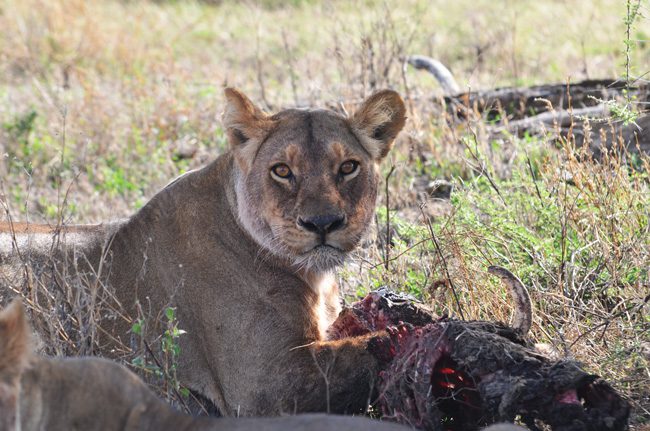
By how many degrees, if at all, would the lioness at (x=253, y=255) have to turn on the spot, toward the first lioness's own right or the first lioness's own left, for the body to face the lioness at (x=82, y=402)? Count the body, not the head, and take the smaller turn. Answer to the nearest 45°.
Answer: approximately 90° to the first lioness's own right

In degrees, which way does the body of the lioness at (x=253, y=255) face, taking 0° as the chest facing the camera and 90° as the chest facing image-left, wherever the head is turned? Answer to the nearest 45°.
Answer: approximately 315°

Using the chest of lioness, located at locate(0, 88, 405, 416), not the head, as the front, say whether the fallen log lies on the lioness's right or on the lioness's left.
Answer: on the lioness's left
